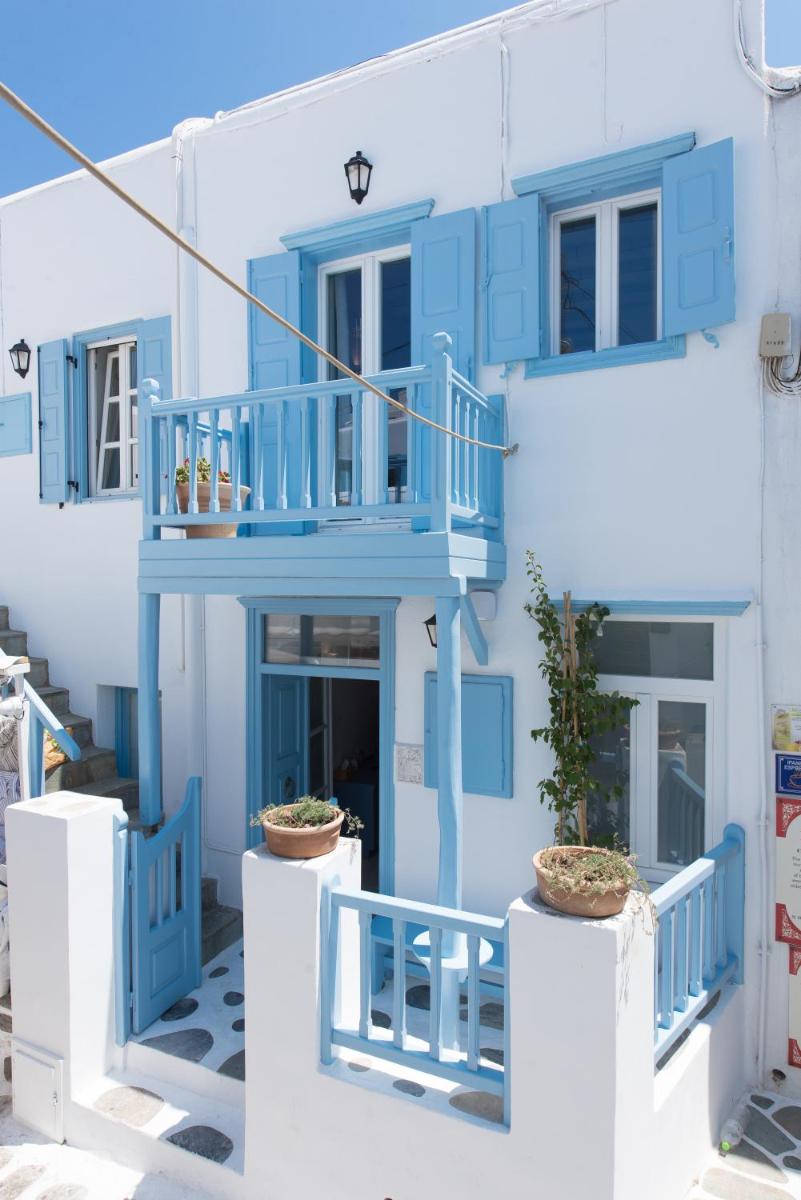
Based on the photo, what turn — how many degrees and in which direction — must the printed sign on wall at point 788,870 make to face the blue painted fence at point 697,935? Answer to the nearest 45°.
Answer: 0° — it already faces it

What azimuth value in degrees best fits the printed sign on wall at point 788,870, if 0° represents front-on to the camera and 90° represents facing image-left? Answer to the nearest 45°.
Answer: approximately 45°

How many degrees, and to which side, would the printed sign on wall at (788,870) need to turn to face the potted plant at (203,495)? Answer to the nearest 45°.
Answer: approximately 45° to its right
